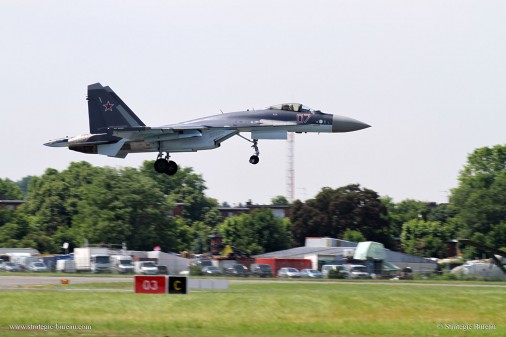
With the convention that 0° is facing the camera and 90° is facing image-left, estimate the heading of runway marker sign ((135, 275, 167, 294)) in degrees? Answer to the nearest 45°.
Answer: approximately 0°

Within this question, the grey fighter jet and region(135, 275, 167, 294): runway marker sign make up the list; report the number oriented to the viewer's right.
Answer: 1

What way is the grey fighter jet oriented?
to the viewer's right

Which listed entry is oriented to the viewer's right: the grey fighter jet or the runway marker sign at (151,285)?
the grey fighter jet

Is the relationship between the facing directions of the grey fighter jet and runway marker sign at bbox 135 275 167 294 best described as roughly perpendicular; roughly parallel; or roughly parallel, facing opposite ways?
roughly perpendicular
